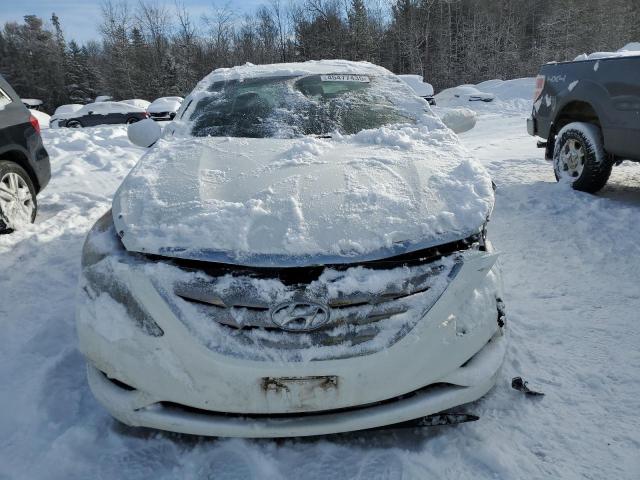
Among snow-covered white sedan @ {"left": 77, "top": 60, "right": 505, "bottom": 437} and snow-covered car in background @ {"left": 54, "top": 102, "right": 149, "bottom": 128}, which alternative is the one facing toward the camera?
the snow-covered white sedan

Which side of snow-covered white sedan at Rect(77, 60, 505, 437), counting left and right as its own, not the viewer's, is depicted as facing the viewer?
front

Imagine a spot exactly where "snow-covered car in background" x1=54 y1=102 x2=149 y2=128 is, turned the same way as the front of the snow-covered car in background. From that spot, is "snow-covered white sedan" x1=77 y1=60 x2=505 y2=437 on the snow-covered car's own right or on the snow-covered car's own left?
on the snow-covered car's own left

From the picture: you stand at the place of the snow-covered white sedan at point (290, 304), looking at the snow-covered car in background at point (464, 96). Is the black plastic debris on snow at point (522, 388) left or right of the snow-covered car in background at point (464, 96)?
right

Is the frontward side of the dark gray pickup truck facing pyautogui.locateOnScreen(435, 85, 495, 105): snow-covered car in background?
no

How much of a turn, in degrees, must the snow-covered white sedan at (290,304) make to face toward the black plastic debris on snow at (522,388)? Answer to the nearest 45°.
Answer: approximately 90° to its left

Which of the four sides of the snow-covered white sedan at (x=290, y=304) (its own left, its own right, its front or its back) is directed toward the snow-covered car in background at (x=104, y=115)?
back

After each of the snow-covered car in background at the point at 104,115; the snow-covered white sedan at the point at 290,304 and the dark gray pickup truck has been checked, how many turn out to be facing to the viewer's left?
1

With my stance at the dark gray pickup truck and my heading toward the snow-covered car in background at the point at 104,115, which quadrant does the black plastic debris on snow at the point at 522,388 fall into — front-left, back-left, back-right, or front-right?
back-left

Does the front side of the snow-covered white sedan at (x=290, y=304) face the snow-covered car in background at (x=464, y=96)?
no

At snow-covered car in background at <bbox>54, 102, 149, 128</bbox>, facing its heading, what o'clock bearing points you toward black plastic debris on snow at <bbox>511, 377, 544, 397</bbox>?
The black plastic debris on snow is roughly at 9 o'clock from the snow-covered car in background.

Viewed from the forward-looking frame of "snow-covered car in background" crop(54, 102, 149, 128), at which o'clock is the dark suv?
The dark suv is roughly at 9 o'clock from the snow-covered car in background.

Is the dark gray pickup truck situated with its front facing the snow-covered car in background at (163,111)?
no

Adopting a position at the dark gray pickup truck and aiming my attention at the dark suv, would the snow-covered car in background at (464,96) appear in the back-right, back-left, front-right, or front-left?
back-right

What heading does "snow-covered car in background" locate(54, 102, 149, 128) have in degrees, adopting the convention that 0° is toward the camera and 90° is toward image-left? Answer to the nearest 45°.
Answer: approximately 90°

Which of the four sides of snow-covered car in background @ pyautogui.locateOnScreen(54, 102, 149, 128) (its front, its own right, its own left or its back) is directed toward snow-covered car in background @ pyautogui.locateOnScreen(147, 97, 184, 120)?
back
